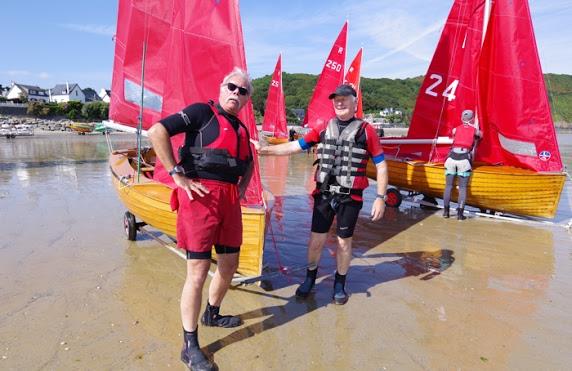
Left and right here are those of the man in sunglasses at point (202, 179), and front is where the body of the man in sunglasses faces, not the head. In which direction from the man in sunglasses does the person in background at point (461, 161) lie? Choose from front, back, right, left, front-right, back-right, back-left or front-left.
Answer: left

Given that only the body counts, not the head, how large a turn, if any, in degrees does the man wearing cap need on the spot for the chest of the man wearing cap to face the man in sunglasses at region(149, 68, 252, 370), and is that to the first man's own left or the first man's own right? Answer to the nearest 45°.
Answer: approximately 45° to the first man's own right

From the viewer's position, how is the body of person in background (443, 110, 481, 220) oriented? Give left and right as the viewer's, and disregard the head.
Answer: facing away from the viewer

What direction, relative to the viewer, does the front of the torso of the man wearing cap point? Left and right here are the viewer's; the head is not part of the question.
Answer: facing the viewer

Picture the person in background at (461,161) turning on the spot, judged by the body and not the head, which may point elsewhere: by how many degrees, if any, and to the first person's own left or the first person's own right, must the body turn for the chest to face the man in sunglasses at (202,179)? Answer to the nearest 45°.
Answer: approximately 180°

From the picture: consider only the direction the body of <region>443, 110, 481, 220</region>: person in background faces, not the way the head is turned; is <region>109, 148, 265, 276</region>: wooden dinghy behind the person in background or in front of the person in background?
behind

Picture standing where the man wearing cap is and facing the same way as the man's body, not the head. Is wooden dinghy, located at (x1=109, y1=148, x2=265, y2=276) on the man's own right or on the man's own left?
on the man's own right

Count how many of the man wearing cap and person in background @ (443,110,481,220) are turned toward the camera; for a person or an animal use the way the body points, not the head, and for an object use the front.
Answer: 1

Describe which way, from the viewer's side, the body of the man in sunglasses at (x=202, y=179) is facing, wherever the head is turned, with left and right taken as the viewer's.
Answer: facing the viewer and to the right of the viewer
